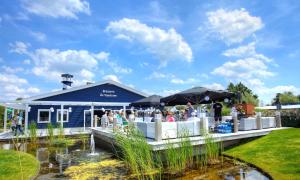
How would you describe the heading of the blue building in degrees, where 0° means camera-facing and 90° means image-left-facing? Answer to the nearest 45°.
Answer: approximately 0°

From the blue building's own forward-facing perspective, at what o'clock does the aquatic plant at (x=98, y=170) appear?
The aquatic plant is roughly at 12 o'clock from the blue building.

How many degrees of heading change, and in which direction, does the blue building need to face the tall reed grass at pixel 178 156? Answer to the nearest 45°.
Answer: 0° — it already faces it

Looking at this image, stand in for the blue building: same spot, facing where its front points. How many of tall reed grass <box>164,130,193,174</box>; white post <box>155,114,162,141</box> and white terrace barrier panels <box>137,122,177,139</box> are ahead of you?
3

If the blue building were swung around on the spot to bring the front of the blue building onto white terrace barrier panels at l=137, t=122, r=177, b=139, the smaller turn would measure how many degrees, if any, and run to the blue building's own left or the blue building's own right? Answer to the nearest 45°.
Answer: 0° — it already faces it

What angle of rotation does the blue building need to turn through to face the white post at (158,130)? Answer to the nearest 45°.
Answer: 0° — it already faces it
